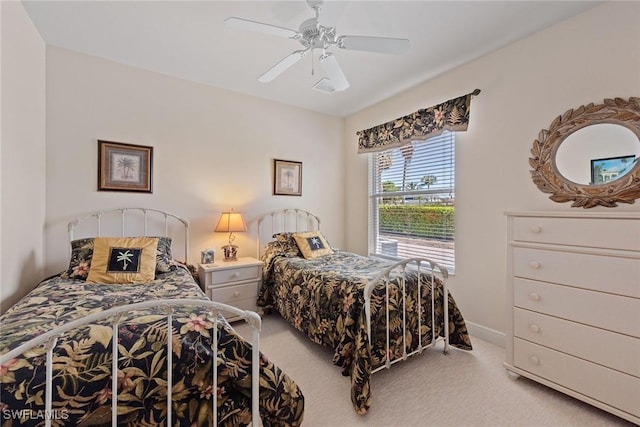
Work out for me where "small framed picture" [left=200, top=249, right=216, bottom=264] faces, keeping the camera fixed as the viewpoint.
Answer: facing the viewer

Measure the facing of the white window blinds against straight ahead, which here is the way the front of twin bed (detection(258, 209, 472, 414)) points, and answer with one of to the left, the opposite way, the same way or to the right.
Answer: to the right

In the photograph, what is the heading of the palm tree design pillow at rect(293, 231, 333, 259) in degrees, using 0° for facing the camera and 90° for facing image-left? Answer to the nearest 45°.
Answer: approximately 315°

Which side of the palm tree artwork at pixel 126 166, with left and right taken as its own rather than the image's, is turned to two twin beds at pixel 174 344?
front

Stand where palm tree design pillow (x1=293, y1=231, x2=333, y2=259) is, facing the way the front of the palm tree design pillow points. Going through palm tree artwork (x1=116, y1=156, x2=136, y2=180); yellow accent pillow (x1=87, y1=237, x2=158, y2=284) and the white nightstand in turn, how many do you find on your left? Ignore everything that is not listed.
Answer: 0

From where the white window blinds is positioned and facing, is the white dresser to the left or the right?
on its left

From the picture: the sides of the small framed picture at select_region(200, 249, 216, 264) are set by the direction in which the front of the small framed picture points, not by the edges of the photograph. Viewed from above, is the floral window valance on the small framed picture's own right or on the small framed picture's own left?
on the small framed picture's own left

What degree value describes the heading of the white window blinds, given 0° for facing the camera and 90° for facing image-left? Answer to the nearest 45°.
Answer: approximately 45°

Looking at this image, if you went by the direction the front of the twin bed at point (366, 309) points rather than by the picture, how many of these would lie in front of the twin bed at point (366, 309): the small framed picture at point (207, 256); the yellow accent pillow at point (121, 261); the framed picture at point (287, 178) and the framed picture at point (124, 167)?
0

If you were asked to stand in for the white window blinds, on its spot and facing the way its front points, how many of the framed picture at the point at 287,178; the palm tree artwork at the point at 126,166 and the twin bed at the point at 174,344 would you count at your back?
0

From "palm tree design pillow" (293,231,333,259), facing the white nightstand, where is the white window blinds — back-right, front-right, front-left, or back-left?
back-left

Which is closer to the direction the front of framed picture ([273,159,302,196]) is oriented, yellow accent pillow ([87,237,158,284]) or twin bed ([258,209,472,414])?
the twin bed

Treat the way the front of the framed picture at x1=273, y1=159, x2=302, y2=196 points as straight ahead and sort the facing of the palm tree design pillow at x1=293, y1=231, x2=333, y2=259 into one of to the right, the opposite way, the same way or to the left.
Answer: the same way

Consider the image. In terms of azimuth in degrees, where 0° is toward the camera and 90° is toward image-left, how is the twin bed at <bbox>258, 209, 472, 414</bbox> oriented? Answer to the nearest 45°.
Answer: approximately 315°

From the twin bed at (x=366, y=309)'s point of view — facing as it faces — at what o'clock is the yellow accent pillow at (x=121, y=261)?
The yellow accent pillow is roughly at 4 o'clock from the twin bed.

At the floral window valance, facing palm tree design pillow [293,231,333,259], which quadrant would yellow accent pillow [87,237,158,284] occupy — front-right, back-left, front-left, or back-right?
front-left

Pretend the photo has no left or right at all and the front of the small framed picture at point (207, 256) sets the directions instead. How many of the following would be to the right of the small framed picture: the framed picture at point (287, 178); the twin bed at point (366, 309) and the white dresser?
0

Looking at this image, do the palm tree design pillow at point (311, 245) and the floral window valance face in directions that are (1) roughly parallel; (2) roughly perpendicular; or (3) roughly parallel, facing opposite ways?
roughly perpendicular

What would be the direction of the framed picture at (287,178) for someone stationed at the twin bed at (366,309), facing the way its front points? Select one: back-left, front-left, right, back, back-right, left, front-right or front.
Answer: back

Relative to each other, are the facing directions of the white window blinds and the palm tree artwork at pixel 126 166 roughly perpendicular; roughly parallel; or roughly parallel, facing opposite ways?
roughly perpendicular

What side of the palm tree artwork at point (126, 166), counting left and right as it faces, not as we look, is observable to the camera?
front

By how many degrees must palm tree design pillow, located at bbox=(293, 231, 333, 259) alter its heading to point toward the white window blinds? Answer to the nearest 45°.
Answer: approximately 45° to its left

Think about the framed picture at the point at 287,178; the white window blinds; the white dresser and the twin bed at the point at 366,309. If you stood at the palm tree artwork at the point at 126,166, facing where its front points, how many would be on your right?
0

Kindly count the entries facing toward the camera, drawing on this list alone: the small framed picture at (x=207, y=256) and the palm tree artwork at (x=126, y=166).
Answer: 2

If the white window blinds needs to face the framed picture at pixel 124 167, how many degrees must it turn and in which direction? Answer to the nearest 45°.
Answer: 0° — it already faces it
